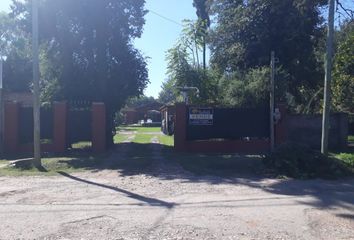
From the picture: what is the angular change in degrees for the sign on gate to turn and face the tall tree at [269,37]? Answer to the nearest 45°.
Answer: approximately 135° to its left

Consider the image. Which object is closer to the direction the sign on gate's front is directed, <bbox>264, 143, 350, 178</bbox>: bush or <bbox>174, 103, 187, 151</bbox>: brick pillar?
the bush

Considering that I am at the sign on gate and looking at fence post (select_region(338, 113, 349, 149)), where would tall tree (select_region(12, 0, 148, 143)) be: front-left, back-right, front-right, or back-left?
back-left

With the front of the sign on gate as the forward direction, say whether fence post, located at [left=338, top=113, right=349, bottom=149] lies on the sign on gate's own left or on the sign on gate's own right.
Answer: on the sign on gate's own left

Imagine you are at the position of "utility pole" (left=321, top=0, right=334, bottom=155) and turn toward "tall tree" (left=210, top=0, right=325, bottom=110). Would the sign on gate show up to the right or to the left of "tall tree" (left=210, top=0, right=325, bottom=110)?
left

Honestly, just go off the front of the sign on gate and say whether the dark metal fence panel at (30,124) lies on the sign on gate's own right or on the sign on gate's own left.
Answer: on the sign on gate's own right

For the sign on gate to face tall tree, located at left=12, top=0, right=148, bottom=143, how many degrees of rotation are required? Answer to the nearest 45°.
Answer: approximately 135° to its right

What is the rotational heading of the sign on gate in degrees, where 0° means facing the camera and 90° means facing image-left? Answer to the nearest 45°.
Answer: approximately 0°

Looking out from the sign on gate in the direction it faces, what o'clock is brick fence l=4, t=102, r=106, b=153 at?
The brick fence is roughly at 3 o'clock from the sign on gate.
